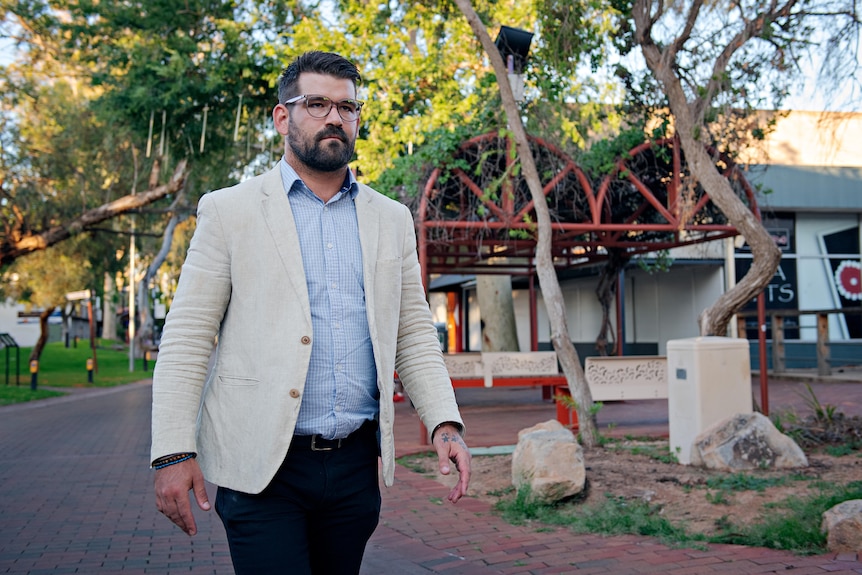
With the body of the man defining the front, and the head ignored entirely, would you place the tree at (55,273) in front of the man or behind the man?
behind

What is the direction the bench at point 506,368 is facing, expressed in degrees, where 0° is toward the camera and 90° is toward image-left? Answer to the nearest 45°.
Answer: approximately 0°

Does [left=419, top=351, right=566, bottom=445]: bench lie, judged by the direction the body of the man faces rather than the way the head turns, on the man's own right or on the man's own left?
on the man's own left

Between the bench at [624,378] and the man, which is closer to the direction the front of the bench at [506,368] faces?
the man

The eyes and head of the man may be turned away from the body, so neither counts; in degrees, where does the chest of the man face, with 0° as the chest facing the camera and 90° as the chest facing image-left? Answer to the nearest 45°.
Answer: approximately 315°

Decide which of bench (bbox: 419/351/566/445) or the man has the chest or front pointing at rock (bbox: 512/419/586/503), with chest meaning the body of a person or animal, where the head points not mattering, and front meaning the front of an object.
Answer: the bench

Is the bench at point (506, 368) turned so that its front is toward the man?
yes
